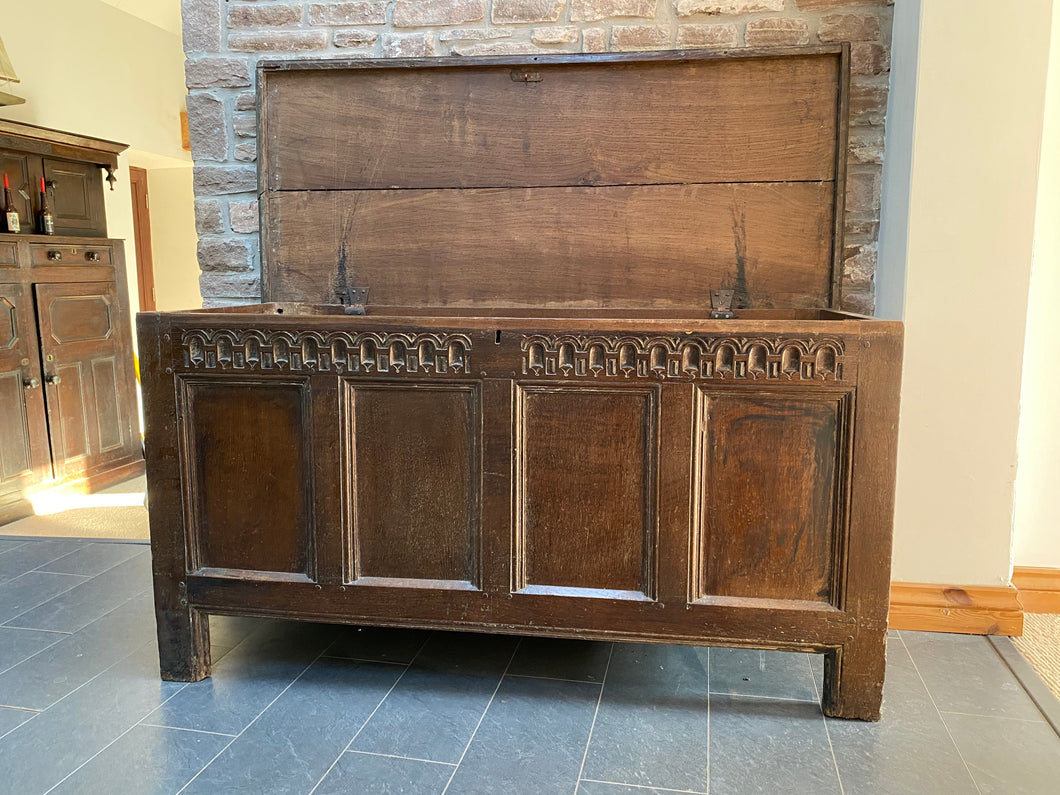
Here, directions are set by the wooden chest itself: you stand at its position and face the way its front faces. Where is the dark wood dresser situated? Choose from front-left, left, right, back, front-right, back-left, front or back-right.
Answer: back-right

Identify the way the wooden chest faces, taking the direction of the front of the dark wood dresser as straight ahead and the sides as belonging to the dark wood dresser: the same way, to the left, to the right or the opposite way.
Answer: to the right

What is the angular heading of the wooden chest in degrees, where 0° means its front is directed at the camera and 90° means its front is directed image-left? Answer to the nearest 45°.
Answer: approximately 0°

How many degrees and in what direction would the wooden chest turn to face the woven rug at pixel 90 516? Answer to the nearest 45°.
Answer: approximately 135° to its right

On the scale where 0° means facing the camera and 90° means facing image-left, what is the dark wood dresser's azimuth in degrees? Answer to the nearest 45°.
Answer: approximately 315°
